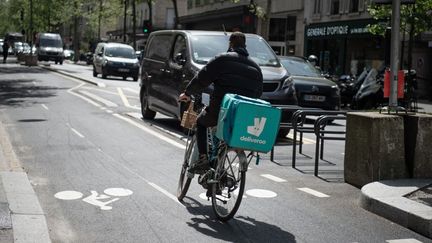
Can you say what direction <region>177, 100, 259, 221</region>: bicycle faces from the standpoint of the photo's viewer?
facing away from the viewer and to the left of the viewer

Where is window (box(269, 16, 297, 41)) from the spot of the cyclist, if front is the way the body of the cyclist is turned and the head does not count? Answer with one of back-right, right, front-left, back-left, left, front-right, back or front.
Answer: front-right

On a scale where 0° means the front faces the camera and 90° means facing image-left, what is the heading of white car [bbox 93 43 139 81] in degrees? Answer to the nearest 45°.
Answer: approximately 315°

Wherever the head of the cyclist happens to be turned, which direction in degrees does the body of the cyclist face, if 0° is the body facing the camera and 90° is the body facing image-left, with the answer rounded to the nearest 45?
approximately 135°

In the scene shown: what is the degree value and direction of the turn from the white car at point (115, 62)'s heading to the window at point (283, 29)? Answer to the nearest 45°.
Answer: approximately 90° to its left

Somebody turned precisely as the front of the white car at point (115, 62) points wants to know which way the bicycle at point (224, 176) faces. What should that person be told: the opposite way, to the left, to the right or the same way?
the opposite way

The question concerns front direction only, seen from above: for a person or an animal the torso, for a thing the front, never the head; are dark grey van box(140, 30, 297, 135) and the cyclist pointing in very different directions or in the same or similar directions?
very different directions

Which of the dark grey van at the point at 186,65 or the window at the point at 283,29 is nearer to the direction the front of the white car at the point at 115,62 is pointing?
the dark grey van

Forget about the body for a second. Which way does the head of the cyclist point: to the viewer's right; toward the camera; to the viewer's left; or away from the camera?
away from the camera

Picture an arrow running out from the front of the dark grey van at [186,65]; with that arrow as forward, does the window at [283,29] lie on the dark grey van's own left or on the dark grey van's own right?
on the dark grey van's own left

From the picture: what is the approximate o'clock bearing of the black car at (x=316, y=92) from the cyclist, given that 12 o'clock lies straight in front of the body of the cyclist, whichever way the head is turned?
The black car is roughly at 2 o'clock from the cyclist.

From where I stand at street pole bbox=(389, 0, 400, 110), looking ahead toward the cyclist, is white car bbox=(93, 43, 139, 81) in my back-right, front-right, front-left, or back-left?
back-right

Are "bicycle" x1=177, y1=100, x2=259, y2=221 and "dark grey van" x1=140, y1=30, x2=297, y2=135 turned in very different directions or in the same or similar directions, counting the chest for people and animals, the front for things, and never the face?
very different directions
